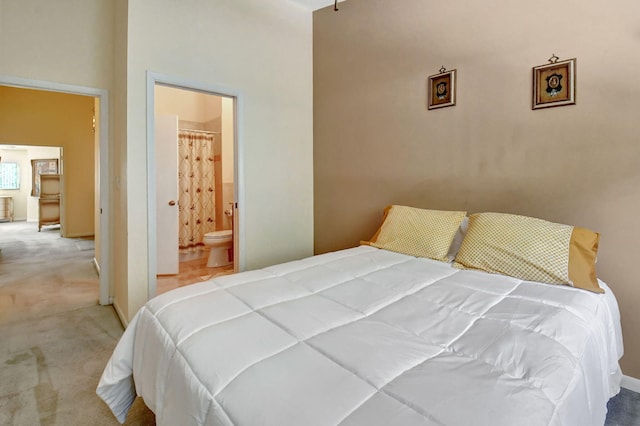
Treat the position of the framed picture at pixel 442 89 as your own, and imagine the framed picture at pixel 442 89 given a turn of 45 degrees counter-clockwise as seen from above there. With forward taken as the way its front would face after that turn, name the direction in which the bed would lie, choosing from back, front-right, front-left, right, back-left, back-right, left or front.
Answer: front

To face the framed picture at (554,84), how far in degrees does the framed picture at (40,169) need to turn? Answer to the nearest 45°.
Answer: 0° — it already faces it

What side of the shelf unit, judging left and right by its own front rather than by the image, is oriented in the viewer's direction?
front

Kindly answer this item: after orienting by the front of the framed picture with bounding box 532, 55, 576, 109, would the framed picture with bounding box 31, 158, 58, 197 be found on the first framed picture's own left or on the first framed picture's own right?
on the first framed picture's own right

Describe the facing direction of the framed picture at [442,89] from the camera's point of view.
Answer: facing the viewer and to the left of the viewer

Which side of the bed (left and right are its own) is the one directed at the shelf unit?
right

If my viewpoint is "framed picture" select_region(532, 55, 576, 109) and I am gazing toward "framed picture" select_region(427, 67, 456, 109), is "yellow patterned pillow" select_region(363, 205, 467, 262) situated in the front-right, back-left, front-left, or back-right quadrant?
front-left

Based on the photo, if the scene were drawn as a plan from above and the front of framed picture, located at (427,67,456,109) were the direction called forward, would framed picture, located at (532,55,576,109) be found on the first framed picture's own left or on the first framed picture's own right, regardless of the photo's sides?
on the first framed picture's own left

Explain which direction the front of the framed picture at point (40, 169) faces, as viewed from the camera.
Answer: facing the viewer

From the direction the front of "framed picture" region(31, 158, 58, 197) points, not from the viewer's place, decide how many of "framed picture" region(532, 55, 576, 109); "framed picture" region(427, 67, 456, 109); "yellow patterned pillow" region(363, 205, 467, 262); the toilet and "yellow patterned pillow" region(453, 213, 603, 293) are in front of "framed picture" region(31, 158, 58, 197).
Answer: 5

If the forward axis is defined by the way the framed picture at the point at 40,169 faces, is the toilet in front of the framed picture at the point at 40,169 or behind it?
in front

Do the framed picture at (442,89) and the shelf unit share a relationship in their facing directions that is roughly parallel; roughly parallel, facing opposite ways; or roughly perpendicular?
roughly perpendicular
